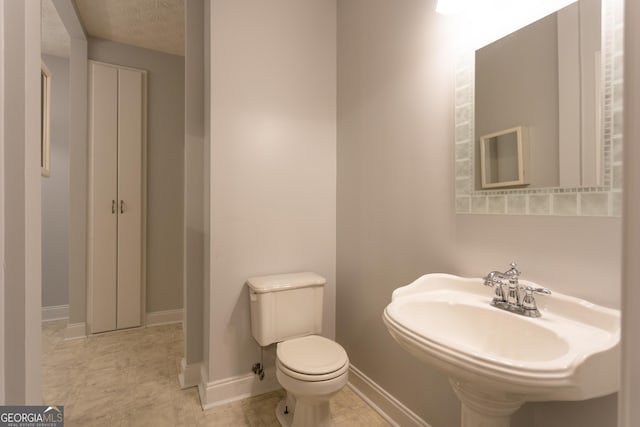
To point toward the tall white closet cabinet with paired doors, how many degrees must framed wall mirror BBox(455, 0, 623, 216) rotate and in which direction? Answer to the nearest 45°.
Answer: approximately 45° to its right

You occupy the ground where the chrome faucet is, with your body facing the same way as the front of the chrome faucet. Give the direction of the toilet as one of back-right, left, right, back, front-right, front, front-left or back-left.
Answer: front-right

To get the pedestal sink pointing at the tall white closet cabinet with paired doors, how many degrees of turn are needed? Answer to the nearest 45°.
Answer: approximately 45° to its right

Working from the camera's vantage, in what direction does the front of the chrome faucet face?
facing the viewer and to the left of the viewer

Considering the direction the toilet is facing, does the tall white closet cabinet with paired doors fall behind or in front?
behind

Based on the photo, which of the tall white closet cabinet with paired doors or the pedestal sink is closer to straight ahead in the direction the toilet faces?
the pedestal sink

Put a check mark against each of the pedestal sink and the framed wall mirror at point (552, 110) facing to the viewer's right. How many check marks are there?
0
